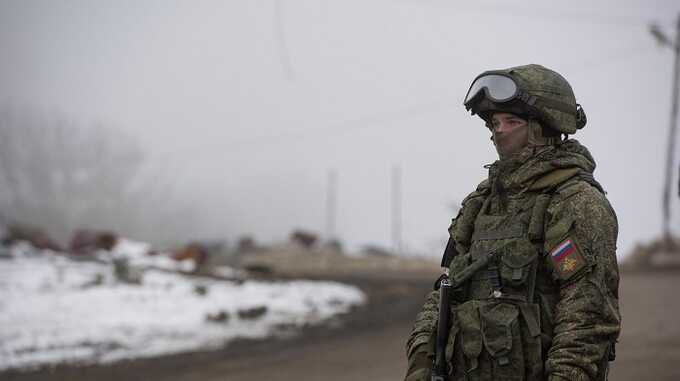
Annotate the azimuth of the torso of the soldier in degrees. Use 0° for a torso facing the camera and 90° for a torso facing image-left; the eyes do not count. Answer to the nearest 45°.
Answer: approximately 45°
